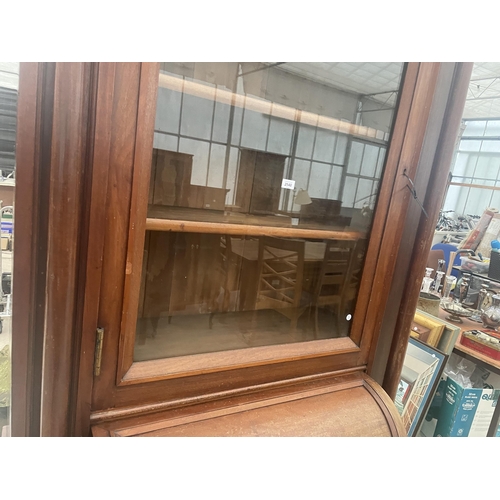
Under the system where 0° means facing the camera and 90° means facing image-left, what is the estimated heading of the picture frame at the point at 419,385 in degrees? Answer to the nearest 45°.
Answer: approximately 45°

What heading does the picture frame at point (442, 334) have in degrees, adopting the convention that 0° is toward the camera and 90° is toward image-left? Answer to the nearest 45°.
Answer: approximately 45°

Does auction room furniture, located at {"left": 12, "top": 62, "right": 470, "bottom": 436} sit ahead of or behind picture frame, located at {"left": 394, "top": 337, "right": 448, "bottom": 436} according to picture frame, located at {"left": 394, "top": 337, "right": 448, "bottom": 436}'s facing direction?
ahead
